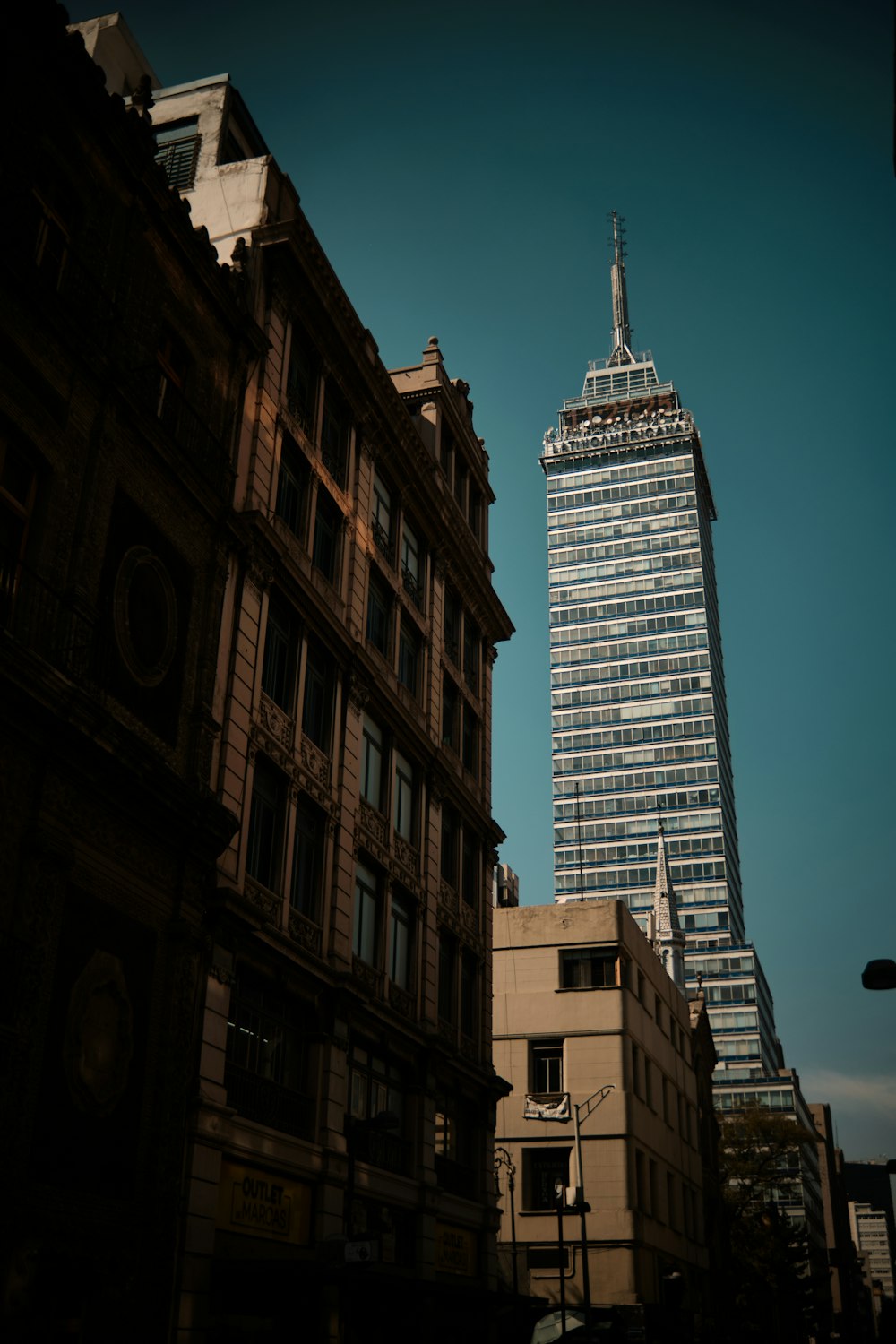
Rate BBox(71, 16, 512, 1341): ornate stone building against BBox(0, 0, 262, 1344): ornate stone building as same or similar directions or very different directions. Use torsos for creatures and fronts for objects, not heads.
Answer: same or similar directions

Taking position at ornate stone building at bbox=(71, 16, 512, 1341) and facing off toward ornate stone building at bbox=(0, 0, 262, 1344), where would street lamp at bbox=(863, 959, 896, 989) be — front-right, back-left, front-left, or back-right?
front-left

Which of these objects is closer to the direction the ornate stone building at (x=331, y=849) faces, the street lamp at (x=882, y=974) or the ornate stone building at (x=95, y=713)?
the street lamp

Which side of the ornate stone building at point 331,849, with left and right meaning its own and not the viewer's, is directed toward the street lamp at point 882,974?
front

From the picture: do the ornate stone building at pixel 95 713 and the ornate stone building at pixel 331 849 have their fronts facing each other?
no

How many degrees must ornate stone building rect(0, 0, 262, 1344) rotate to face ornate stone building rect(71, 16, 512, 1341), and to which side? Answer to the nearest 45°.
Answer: approximately 90° to its left

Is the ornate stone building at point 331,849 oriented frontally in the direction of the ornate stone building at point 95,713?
no

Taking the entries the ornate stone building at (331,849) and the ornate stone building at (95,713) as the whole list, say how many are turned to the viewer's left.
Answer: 0

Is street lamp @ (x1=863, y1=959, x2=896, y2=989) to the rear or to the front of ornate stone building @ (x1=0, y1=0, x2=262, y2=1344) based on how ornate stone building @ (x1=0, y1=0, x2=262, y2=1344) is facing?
to the front

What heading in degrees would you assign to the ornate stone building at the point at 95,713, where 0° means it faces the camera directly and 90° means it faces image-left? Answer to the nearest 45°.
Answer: approximately 315°
